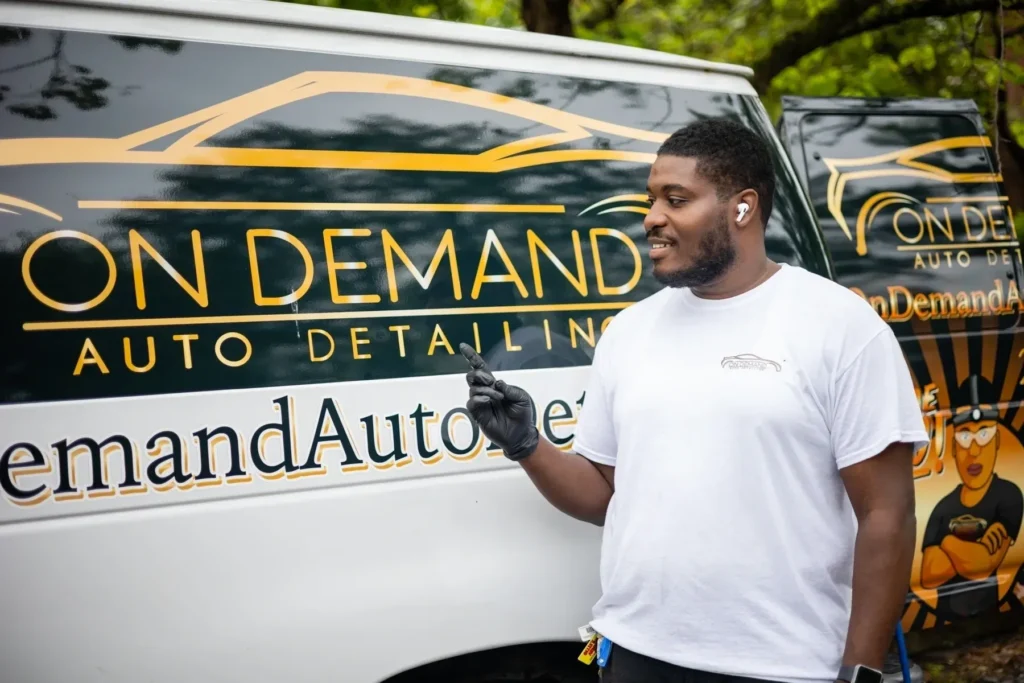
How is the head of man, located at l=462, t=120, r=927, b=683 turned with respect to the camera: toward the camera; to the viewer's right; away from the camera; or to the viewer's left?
to the viewer's left

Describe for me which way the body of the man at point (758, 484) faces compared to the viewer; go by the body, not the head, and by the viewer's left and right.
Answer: facing the viewer and to the left of the viewer
